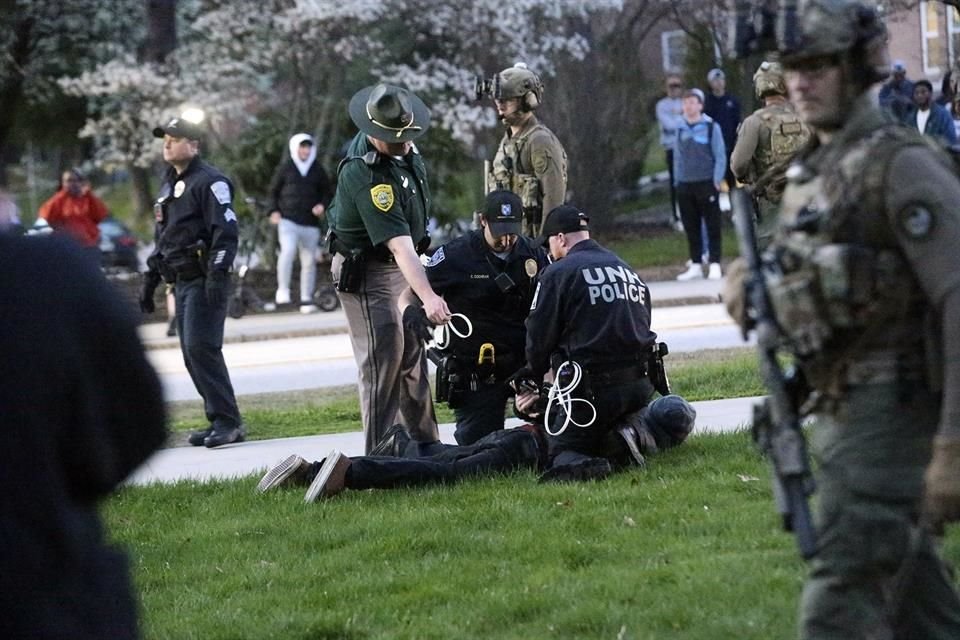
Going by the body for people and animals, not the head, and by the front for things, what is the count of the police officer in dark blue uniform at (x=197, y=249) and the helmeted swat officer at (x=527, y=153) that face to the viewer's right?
0

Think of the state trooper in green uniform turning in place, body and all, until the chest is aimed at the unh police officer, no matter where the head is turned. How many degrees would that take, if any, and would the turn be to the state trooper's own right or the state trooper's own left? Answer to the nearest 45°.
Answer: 0° — they already face them

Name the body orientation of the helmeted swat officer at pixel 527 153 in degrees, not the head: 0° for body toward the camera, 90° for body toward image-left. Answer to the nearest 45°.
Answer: approximately 45°

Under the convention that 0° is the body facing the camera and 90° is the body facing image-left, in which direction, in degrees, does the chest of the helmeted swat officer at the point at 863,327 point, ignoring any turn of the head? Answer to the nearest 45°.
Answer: approximately 45°

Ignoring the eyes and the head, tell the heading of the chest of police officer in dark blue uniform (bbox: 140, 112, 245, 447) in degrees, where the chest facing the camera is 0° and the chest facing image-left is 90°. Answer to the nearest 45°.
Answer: approximately 45°

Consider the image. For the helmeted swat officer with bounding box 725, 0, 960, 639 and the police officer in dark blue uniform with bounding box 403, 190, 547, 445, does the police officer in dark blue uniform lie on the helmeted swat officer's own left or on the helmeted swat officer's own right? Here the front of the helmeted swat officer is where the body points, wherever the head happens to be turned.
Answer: on the helmeted swat officer's own right

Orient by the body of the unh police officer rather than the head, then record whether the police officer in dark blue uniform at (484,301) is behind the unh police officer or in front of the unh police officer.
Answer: in front

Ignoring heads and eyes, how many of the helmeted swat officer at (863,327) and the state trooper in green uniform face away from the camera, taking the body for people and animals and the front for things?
0
